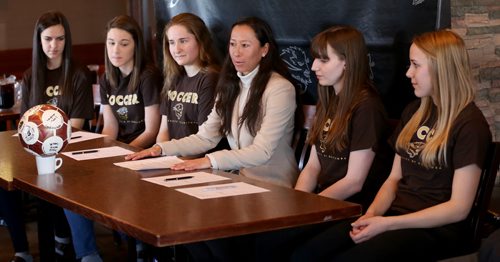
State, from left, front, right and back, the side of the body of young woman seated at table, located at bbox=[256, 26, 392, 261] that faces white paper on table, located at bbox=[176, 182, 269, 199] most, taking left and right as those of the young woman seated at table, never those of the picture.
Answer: front

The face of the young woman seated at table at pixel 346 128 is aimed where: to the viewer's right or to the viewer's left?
to the viewer's left

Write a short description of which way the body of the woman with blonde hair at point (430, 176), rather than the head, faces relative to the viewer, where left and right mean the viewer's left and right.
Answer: facing the viewer and to the left of the viewer

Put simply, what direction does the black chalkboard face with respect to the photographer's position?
facing the viewer

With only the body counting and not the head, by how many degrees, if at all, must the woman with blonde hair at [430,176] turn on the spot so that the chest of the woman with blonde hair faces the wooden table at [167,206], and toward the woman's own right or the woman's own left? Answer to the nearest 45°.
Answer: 0° — they already face it

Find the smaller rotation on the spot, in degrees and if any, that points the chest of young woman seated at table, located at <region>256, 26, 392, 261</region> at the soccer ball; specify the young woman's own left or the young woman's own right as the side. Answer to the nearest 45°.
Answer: approximately 45° to the young woman's own right

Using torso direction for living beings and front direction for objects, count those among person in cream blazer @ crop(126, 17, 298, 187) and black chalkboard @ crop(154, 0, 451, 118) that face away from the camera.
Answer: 0

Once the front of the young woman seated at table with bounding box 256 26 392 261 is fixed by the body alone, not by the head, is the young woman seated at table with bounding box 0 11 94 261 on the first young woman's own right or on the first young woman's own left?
on the first young woman's own right

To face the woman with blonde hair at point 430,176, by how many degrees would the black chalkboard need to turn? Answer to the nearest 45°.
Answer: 0° — it already faces them
